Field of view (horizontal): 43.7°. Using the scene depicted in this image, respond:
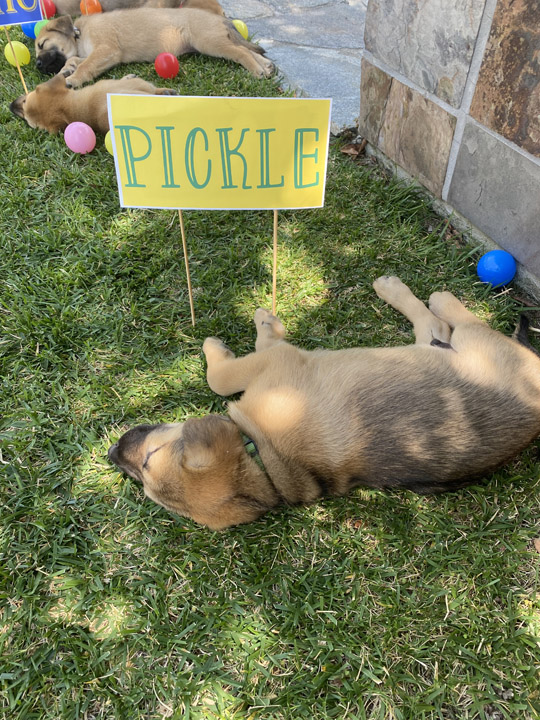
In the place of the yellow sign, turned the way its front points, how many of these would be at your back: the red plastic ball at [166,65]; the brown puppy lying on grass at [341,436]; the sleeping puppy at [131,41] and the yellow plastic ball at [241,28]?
3

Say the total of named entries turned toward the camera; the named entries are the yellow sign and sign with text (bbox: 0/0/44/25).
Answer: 2

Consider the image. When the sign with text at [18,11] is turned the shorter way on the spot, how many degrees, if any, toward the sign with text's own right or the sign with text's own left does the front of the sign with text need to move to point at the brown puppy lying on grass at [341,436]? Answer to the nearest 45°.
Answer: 0° — it already faces it

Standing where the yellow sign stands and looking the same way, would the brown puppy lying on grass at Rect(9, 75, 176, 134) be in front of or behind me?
behind

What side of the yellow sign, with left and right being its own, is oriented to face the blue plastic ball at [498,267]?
left

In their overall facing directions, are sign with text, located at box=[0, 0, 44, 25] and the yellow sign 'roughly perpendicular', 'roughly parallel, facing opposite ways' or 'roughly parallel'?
roughly parallel

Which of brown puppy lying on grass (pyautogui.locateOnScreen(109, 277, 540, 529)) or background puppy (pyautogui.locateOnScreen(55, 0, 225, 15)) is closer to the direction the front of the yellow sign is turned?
the brown puppy lying on grass

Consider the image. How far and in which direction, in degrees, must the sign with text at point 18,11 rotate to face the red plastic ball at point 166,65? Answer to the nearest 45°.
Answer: approximately 135° to its left

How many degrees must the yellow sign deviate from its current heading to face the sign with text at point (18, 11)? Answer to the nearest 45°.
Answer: approximately 135° to its right

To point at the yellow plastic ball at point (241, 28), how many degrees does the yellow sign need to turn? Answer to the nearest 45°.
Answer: approximately 180°

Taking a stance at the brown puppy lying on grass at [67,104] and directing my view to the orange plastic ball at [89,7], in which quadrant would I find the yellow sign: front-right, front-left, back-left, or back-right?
back-right

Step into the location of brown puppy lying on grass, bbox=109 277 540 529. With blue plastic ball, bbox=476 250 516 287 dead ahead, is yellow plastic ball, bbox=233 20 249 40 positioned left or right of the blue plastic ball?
left

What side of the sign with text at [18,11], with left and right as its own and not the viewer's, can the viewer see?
front

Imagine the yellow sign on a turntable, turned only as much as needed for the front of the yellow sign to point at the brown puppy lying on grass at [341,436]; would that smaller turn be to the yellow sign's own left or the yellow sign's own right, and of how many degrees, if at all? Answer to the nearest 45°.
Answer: approximately 45° to the yellow sign's own left
